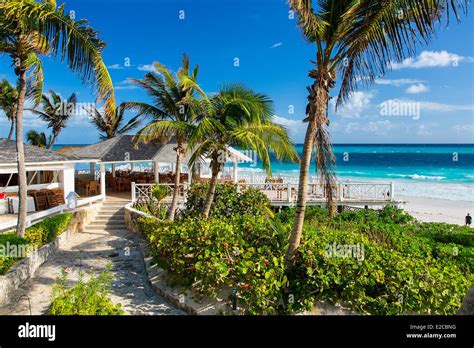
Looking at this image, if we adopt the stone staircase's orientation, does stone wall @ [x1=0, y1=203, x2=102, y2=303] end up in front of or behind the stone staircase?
in front

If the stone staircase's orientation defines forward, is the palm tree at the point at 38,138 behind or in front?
behind

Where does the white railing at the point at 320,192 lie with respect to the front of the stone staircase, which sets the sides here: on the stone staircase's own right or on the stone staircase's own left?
on the stone staircase's own left

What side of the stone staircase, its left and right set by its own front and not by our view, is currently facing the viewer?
front

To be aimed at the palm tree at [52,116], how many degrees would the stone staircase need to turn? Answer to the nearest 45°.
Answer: approximately 180°

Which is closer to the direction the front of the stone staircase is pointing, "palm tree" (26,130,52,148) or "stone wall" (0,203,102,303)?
the stone wall

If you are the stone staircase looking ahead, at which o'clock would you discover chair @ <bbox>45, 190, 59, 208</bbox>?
The chair is roughly at 4 o'clock from the stone staircase.

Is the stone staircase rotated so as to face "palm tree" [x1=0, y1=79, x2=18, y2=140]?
no

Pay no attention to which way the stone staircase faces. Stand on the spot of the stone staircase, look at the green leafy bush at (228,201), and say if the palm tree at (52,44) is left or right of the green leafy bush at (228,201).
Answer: right

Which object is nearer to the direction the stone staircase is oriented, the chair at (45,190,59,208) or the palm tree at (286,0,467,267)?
the palm tree
